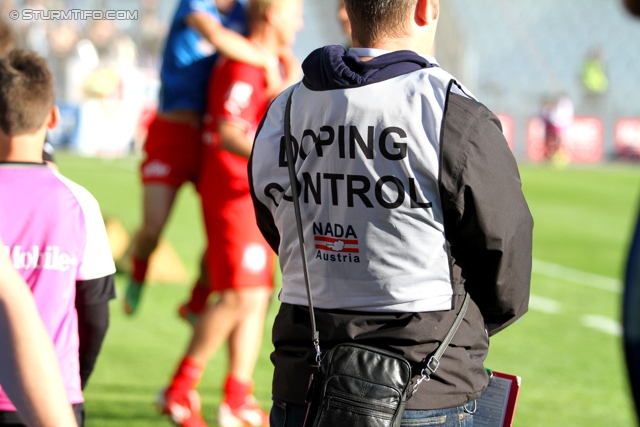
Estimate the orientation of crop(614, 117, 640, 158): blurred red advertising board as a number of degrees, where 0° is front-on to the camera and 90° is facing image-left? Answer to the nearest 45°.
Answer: approximately 0°

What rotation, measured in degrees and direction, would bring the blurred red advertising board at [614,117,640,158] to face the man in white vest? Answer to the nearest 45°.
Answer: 0° — it already faces them

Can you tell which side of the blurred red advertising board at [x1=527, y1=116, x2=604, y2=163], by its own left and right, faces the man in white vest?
front

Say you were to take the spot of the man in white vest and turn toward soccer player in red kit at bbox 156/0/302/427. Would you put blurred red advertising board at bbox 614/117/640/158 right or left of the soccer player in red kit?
right

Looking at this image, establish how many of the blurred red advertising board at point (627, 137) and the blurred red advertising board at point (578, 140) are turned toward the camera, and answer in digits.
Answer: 2

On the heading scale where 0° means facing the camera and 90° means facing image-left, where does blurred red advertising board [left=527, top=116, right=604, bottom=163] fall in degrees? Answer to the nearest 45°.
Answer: approximately 0°

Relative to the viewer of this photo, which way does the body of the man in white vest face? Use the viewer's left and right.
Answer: facing away from the viewer and to the right of the viewer

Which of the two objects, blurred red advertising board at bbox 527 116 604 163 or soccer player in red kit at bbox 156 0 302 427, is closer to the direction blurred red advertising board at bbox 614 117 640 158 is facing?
the soccer player in red kit

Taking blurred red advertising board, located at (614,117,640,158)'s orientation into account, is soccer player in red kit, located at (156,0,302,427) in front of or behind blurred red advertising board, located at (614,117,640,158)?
in front
